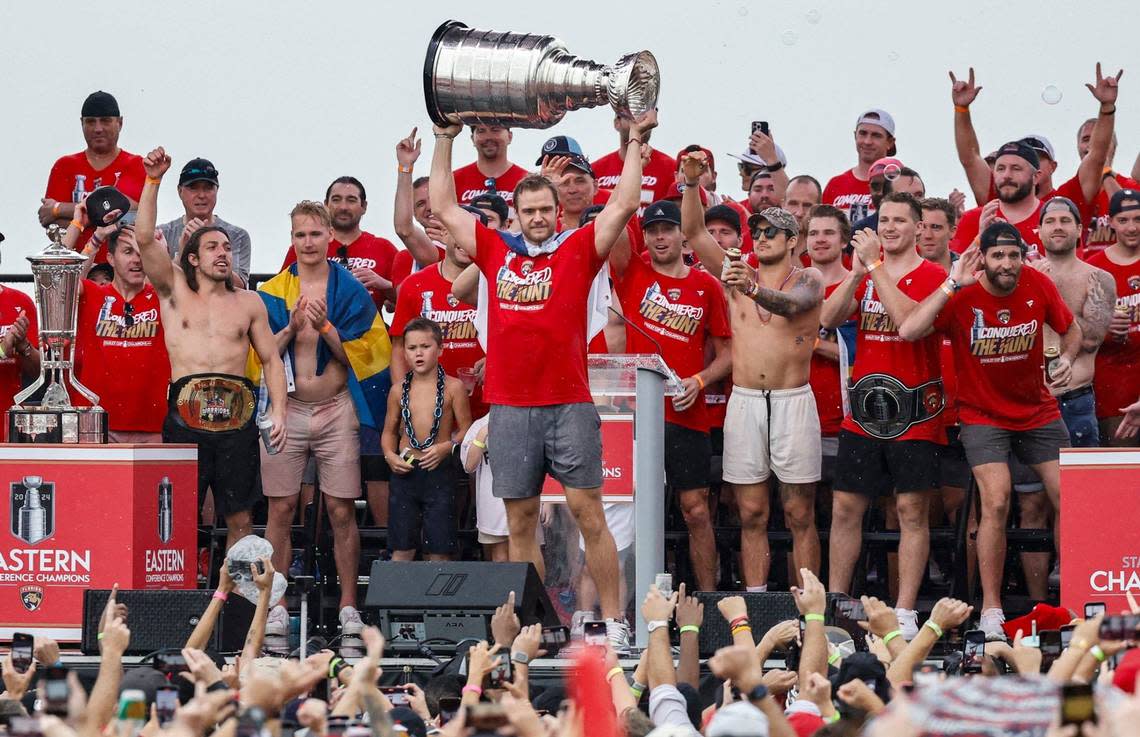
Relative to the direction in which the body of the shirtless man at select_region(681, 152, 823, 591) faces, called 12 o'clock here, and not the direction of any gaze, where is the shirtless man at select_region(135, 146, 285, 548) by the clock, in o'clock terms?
the shirtless man at select_region(135, 146, 285, 548) is roughly at 3 o'clock from the shirtless man at select_region(681, 152, 823, 591).

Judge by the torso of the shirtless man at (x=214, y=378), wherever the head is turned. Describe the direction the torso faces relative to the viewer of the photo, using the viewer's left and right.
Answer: facing the viewer

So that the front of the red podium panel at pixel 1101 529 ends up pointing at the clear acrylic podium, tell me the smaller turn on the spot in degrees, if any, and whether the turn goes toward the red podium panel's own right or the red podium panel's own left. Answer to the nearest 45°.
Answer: approximately 90° to the red podium panel's own right

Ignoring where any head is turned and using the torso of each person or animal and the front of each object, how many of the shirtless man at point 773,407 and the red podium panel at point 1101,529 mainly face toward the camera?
2

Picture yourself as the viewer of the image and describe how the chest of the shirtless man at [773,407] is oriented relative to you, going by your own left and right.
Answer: facing the viewer

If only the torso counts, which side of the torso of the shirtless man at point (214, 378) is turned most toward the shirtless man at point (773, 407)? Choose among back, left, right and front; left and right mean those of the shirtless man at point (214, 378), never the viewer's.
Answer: left
